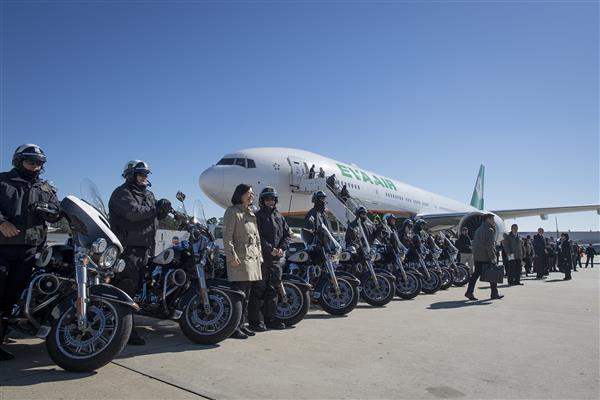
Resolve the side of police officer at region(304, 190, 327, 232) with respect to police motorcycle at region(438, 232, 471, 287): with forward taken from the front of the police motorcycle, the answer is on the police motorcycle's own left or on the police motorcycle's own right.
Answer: on the police motorcycle's own right

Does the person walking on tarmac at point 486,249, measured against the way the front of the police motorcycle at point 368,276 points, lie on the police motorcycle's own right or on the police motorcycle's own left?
on the police motorcycle's own left

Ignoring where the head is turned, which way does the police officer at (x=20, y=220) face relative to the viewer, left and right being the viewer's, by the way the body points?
facing the viewer and to the right of the viewer

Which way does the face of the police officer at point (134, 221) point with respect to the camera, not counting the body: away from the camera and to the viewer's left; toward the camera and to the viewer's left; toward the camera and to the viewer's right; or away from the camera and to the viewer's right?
toward the camera and to the viewer's right

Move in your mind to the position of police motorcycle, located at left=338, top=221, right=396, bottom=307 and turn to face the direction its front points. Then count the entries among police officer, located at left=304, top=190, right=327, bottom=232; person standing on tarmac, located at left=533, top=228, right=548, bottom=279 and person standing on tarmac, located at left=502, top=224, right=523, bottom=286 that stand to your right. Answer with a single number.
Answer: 1

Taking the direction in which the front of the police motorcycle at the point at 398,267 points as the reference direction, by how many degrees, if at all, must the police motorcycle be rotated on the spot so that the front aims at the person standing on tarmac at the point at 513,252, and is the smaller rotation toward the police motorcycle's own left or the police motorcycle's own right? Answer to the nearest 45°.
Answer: approximately 90° to the police motorcycle's own left

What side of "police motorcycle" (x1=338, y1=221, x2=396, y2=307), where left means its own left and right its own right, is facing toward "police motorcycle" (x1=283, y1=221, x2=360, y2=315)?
right

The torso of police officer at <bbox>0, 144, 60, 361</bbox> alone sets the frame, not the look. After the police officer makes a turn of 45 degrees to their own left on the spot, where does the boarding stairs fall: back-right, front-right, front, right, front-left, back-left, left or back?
front-left

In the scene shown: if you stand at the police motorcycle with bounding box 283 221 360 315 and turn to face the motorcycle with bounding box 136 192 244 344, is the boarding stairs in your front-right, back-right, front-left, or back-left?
back-right

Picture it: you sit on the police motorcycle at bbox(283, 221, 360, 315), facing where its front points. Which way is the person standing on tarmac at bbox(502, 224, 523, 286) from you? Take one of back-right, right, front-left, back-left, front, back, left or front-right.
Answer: left
